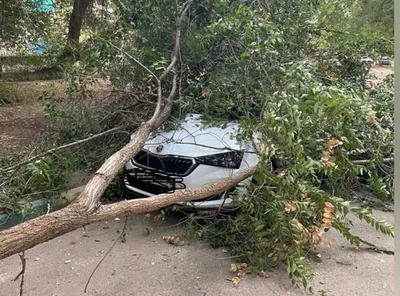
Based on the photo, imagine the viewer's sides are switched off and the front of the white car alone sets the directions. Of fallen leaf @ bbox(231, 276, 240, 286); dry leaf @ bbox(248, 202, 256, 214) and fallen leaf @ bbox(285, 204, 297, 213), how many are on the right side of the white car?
0

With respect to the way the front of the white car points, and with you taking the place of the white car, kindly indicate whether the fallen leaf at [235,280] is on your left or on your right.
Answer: on your left

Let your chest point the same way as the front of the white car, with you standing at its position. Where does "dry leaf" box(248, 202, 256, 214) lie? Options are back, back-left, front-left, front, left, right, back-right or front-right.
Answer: left

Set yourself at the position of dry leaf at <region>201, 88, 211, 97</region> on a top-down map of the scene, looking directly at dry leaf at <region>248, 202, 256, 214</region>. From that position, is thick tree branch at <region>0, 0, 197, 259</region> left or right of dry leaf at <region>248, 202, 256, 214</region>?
right

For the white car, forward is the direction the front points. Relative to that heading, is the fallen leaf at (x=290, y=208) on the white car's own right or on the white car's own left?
on the white car's own left
